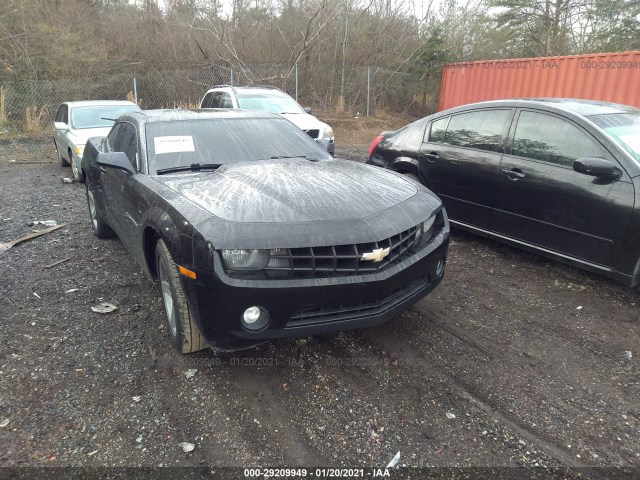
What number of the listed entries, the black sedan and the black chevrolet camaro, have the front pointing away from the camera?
0

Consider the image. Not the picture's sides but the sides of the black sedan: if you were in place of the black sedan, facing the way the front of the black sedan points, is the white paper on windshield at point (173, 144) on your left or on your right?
on your right

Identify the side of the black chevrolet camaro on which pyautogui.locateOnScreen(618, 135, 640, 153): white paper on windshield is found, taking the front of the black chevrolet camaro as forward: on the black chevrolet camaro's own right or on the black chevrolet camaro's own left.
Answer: on the black chevrolet camaro's own left

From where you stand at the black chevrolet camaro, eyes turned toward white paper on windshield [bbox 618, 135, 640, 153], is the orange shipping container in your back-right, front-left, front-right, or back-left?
front-left

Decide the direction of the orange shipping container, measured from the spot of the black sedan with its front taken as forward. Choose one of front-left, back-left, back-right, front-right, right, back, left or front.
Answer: back-left

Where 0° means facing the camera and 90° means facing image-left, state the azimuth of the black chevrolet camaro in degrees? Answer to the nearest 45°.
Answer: approximately 315°

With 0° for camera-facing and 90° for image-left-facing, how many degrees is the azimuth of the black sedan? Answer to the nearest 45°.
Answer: approximately 315°

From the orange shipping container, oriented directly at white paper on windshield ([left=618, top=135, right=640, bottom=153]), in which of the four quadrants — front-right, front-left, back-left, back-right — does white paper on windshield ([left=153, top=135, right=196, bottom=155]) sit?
front-right
